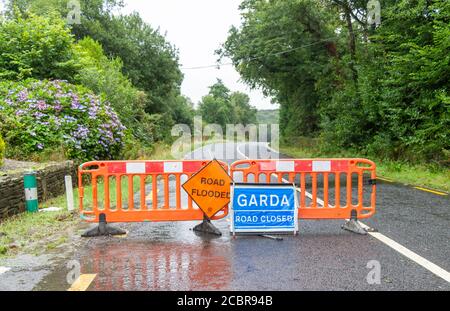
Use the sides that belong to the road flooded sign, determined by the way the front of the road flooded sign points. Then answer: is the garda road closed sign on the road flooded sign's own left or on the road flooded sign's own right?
on the road flooded sign's own left

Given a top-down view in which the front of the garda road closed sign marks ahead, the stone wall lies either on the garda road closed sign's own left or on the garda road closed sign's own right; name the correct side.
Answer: on the garda road closed sign's own right

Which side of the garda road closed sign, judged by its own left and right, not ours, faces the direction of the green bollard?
right

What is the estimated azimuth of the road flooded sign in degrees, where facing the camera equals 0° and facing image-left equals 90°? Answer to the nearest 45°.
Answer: approximately 0°

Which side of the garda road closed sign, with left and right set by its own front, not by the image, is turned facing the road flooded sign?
right

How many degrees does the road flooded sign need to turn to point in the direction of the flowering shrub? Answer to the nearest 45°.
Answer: approximately 135° to its right

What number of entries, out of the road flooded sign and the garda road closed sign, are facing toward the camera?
2

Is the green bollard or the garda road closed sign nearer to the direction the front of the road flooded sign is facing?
the garda road closed sign
